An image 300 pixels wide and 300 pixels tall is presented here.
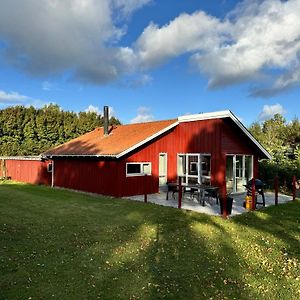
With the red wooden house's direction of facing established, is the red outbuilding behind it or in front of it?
behind

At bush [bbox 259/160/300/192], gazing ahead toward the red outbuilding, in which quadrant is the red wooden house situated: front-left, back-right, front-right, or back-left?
front-left

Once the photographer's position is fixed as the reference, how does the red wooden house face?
facing the viewer and to the right of the viewer

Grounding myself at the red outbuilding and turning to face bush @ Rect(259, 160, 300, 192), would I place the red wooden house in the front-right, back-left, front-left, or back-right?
front-right

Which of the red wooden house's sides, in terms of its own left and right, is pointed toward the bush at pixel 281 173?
left

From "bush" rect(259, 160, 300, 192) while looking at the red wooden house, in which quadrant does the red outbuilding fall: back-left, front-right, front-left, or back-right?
front-right
